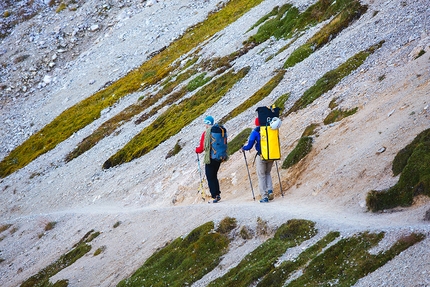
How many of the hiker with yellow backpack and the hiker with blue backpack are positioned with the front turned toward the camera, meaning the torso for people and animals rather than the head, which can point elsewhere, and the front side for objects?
0

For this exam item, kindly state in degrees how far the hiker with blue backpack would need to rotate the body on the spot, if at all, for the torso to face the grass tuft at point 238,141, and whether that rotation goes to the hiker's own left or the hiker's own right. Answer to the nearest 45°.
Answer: approximately 45° to the hiker's own right

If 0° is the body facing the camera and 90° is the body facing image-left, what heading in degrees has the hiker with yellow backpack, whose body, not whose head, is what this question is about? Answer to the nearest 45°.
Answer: approximately 135°

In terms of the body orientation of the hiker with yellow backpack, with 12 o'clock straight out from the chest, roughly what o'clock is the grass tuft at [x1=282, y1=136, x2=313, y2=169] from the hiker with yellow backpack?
The grass tuft is roughly at 2 o'clock from the hiker with yellow backpack.

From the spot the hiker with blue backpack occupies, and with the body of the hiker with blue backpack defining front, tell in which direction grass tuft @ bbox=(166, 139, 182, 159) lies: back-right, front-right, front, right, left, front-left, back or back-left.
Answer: front-right

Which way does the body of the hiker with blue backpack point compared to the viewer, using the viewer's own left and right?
facing away from the viewer and to the left of the viewer

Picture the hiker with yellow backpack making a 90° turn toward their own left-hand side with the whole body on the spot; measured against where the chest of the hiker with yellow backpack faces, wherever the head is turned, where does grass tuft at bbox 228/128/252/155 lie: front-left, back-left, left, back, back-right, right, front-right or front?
back-right

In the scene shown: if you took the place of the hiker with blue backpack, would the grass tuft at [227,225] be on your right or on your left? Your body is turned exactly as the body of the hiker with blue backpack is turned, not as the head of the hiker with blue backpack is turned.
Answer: on your left
